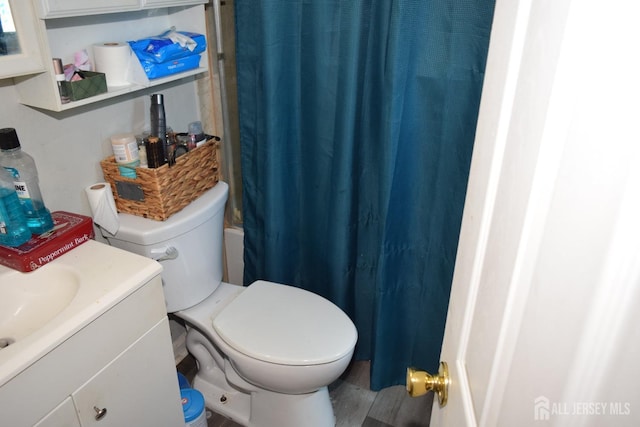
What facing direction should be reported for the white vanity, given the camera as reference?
facing the viewer and to the right of the viewer

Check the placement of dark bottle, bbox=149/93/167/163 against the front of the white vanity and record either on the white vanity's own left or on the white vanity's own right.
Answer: on the white vanity's own left

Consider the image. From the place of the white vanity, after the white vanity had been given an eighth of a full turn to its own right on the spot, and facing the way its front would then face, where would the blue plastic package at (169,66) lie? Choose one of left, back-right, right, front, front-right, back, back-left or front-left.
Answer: back-left

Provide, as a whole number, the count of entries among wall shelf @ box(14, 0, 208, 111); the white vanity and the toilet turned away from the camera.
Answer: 0

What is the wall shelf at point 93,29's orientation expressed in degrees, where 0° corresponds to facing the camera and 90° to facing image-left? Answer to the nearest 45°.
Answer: approximately 315°

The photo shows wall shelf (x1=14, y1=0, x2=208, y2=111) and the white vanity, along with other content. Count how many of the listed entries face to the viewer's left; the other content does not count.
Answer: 0
